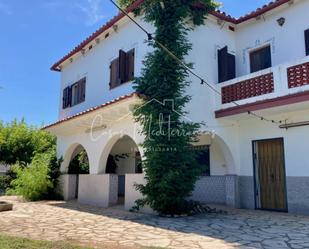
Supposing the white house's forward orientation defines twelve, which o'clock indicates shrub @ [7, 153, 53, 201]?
The shrub is roughly at 2 o'clock from the white house.

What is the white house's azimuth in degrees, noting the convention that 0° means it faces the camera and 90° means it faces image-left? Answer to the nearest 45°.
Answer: approximately 45°
